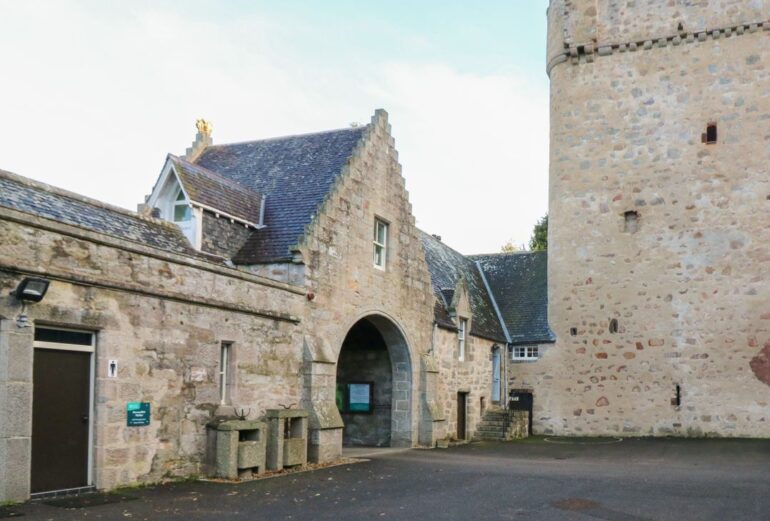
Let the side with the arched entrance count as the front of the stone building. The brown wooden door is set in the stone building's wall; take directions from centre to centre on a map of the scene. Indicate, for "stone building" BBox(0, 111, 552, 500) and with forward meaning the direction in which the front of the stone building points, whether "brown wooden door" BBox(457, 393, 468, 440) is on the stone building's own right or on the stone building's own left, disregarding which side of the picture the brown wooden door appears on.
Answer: on the stone building's own left

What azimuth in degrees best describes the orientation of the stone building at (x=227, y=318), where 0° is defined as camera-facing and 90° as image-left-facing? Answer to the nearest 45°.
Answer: approximately 315°

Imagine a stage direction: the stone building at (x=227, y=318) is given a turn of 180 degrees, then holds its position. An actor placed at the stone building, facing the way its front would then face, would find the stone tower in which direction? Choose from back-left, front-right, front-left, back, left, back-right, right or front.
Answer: right

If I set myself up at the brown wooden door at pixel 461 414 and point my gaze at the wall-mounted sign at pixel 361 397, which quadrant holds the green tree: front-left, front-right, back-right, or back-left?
back-right

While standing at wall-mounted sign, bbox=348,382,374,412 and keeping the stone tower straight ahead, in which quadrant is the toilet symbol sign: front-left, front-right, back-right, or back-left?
back-right

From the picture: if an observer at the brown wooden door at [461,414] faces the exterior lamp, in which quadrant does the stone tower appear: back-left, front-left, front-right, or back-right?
back-left

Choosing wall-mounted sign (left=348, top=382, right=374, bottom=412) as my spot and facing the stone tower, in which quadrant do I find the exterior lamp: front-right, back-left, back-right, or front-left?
back-right
